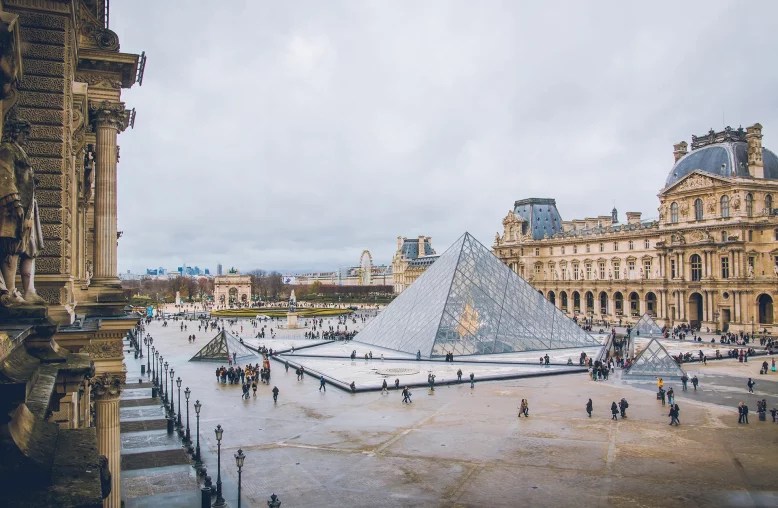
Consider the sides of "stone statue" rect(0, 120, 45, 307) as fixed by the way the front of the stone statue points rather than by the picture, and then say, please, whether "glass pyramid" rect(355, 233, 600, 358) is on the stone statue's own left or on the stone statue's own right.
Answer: on the stone statue's own left

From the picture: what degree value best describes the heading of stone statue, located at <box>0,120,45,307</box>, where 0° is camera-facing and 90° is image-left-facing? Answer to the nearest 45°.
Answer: approximately 270°

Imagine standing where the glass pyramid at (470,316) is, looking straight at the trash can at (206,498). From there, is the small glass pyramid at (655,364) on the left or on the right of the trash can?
left

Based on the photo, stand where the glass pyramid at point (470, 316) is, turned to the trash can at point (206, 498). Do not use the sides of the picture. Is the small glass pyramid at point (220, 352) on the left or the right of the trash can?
right

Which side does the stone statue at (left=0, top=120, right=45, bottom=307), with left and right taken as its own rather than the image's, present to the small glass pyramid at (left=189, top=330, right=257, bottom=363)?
left

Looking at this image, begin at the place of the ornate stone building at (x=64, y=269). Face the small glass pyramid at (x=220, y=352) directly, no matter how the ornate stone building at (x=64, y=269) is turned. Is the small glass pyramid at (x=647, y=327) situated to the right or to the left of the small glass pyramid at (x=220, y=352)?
right

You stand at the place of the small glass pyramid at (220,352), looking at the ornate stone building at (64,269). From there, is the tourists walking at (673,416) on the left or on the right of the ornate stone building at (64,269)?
left

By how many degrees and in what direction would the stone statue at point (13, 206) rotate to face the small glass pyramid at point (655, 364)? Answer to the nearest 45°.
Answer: approximately 45° to its left
